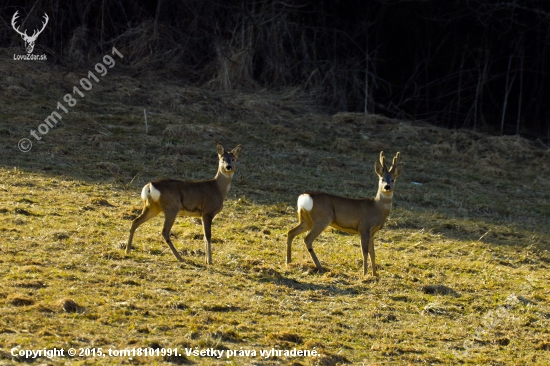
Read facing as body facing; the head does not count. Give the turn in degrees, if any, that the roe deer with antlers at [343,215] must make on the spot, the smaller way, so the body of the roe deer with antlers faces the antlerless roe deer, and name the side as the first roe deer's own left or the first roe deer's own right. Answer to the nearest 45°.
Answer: approximately 180°

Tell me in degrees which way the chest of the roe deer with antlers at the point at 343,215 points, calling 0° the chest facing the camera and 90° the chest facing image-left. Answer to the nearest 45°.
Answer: approximately 270°
